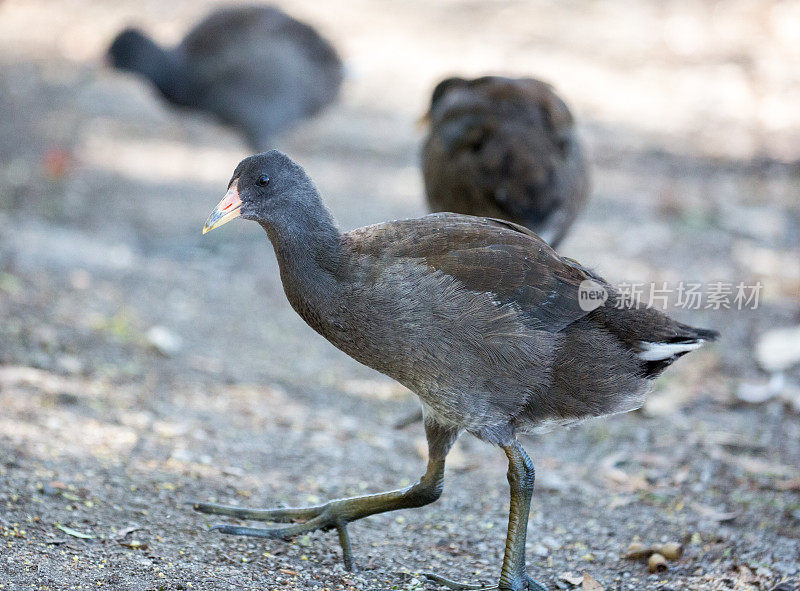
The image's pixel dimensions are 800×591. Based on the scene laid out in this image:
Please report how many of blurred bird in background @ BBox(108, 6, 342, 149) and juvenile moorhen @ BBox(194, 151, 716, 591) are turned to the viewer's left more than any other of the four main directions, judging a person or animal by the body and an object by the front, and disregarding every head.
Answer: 2

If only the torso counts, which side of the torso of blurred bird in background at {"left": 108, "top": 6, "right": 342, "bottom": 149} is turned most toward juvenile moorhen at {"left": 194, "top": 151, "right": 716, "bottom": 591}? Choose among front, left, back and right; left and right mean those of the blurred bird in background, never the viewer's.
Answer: left

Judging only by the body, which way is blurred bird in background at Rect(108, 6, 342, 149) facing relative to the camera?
to the viewer's left

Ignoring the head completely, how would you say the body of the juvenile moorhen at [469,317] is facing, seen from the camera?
to the viewer's left

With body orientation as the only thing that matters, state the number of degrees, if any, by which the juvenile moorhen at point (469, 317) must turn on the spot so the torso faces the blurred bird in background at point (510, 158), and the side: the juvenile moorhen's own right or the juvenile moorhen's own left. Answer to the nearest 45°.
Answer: approximately 90° to the juvenile moorhen's own right

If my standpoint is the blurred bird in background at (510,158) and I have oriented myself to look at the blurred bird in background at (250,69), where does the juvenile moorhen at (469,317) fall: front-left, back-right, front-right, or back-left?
back-left

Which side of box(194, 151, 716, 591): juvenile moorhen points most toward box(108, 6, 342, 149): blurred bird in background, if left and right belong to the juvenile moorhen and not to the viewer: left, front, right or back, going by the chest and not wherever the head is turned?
right

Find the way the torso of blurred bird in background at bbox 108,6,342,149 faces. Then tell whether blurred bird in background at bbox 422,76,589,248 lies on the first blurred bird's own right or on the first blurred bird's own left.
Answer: on the first blurred bird's own left

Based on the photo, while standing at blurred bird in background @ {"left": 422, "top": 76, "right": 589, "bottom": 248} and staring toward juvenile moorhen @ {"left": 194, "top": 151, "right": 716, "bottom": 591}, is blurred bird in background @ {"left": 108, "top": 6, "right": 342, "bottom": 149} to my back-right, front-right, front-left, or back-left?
back-right
